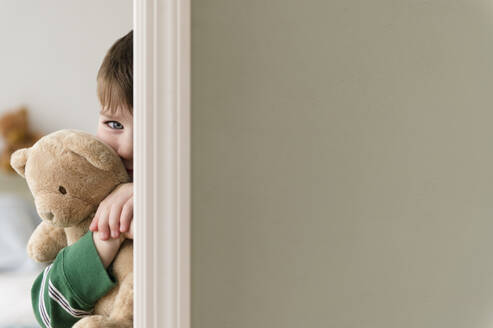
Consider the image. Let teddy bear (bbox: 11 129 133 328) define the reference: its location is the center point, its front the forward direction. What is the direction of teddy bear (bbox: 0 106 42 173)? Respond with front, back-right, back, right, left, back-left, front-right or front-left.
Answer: back-right

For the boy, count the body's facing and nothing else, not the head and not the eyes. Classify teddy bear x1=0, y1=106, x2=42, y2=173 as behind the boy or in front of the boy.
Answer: behind

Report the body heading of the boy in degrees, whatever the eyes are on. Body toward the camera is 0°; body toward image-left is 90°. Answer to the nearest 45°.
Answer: approximately 0°

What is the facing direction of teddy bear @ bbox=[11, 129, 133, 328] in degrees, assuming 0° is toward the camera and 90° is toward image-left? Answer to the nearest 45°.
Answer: approximately 45°
